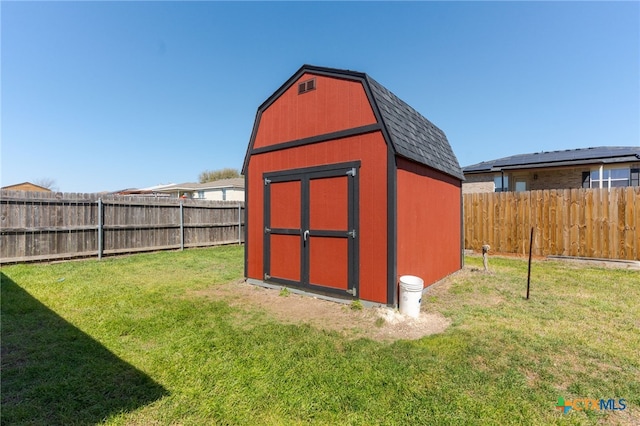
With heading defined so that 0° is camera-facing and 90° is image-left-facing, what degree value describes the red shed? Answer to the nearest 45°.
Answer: approximately 45°

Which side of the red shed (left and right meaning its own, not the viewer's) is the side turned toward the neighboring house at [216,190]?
right

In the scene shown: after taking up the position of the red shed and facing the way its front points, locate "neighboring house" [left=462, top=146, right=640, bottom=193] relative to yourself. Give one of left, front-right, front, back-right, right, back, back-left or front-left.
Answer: back

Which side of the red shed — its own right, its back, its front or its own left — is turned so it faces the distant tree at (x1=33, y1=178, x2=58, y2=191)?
right

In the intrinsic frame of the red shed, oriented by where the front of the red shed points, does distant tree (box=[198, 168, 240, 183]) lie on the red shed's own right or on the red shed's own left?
on the red shed's own right

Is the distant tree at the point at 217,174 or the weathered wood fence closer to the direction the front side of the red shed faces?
the weathered wood fence

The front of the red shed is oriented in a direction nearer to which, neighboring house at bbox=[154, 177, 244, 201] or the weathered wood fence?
the weathered wood fence

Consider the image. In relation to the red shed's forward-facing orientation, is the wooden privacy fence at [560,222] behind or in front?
behind
